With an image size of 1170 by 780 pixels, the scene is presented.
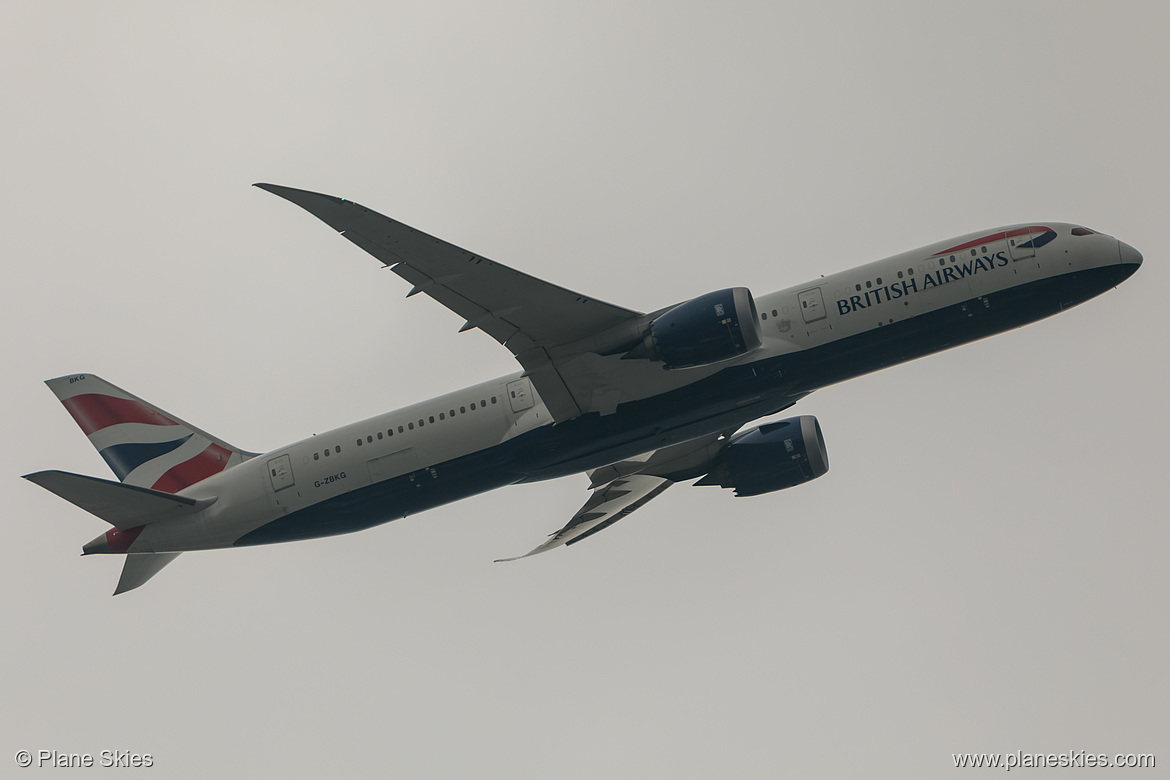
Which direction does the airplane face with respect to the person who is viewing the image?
facing to the right of the viewer
